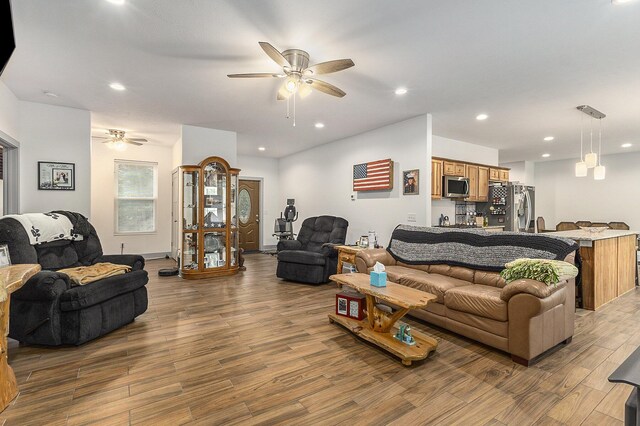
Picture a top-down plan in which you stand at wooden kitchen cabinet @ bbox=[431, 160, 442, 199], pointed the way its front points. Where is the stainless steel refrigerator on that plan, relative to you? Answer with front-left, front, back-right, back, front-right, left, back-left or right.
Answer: left

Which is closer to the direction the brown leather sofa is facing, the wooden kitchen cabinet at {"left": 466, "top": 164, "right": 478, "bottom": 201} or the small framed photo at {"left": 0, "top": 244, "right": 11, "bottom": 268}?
the small framed photo

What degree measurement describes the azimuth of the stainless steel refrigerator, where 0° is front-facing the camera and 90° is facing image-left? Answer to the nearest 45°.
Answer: approximately 315°

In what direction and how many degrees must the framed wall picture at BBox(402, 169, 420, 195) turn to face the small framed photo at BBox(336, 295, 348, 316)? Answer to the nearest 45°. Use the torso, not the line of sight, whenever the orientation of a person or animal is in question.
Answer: approximately 45° to its left

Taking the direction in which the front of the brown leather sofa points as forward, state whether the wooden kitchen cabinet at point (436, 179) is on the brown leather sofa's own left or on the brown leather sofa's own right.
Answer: on the brown leather sofa's own right

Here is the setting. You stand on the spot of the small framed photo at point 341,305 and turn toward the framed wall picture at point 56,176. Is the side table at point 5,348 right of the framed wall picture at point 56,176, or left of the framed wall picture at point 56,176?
left

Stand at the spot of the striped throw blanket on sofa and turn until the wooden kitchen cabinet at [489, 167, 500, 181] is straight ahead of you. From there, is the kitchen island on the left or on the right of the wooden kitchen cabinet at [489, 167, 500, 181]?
right

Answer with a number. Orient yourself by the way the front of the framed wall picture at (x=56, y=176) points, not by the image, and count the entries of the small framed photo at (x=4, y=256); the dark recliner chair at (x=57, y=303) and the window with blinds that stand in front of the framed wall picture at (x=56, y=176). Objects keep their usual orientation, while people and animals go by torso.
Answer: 2

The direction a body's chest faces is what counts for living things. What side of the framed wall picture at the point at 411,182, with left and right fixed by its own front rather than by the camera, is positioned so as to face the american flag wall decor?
right
